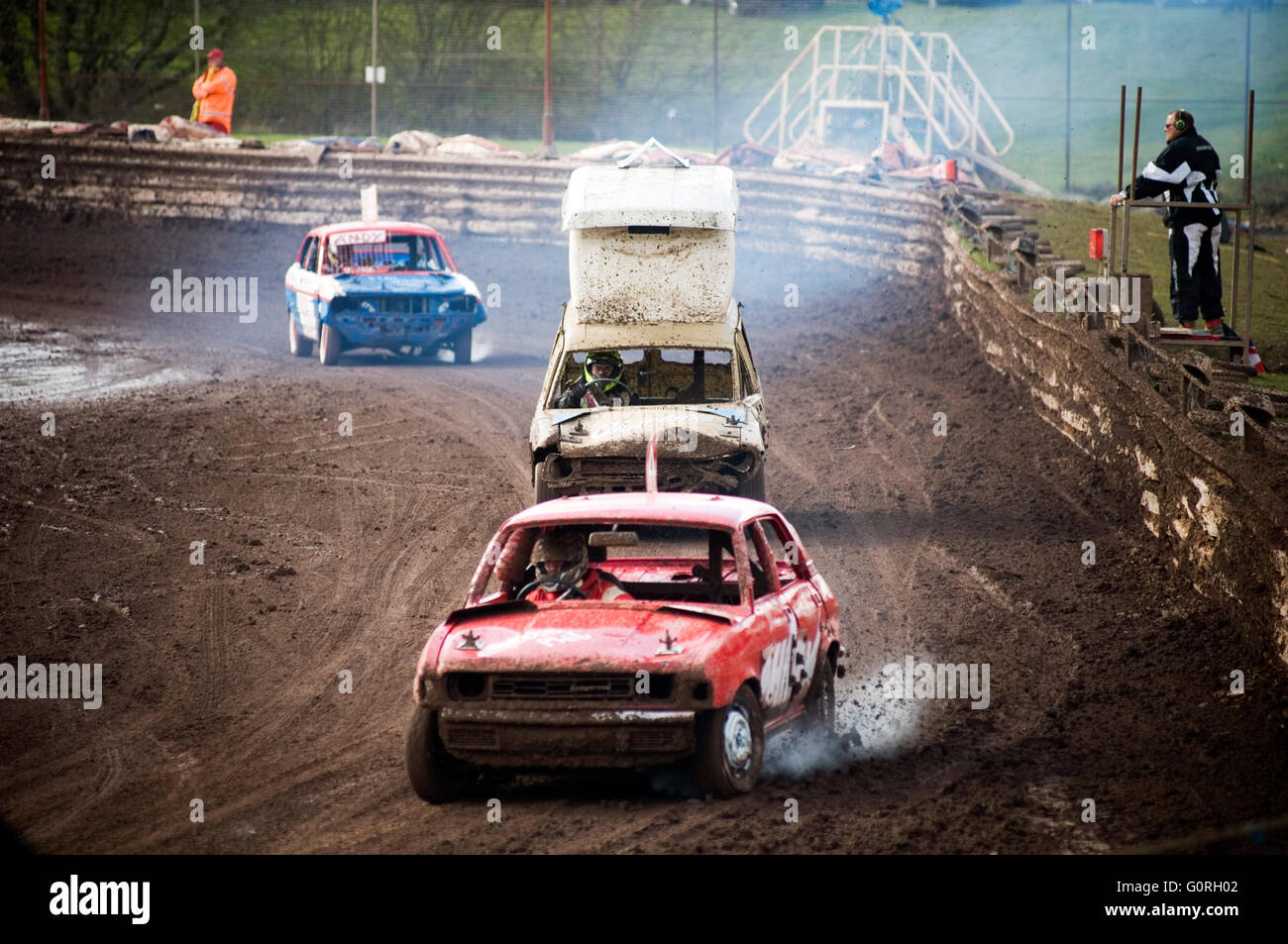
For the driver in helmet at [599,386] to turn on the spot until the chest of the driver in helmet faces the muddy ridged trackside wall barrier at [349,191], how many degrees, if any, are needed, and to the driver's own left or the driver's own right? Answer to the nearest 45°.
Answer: approximately 180°

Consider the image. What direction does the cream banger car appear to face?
toward the camera

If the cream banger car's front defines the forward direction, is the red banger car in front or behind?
in front

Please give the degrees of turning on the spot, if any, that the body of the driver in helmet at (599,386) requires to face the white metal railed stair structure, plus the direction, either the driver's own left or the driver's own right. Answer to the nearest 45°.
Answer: approximately 180°

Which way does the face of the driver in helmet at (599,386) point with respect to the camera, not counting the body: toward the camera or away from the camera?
toward the camera

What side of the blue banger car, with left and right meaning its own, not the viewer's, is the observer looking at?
front

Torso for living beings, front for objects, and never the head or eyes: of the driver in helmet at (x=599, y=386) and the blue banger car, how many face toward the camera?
2

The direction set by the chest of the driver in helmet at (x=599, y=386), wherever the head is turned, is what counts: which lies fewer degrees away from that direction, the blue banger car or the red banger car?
the red banger car

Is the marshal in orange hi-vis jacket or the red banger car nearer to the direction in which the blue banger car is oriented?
the red banger car

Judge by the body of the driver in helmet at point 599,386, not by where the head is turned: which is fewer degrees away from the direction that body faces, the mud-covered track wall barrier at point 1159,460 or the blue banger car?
the mud-covered track wall barrier

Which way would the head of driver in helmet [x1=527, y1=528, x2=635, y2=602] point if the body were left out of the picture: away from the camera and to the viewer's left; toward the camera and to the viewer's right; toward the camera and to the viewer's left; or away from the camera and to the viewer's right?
toward the camera and to the viewer's left
